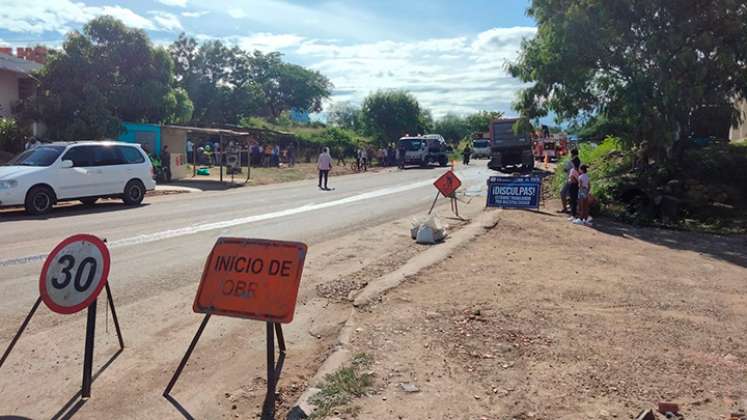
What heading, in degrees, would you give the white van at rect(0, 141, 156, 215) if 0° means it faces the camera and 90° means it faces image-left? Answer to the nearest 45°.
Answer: approximately 45°

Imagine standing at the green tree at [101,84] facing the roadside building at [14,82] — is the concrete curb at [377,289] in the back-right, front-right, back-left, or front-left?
back-left

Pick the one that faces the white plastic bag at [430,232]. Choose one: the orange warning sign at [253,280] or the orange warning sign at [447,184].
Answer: the orange warning sign at [447,184]

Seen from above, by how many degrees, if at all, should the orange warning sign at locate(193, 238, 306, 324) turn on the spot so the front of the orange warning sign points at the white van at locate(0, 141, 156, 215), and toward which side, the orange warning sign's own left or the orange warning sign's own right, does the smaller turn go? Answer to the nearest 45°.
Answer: approximately 180°

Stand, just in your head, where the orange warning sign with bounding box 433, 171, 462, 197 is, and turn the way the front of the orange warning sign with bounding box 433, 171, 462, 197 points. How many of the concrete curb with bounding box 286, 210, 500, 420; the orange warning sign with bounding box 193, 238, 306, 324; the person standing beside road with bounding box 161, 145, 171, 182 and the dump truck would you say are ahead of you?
2

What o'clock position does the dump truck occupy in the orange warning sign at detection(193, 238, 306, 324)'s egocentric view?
The dump truck is roughly at 7 o'clock from the orange warning sign.

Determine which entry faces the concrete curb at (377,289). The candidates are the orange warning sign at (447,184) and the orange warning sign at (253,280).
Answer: the orange warning sign at (447,184)

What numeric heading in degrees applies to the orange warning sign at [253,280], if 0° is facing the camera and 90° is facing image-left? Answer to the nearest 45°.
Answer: approximately 0°
